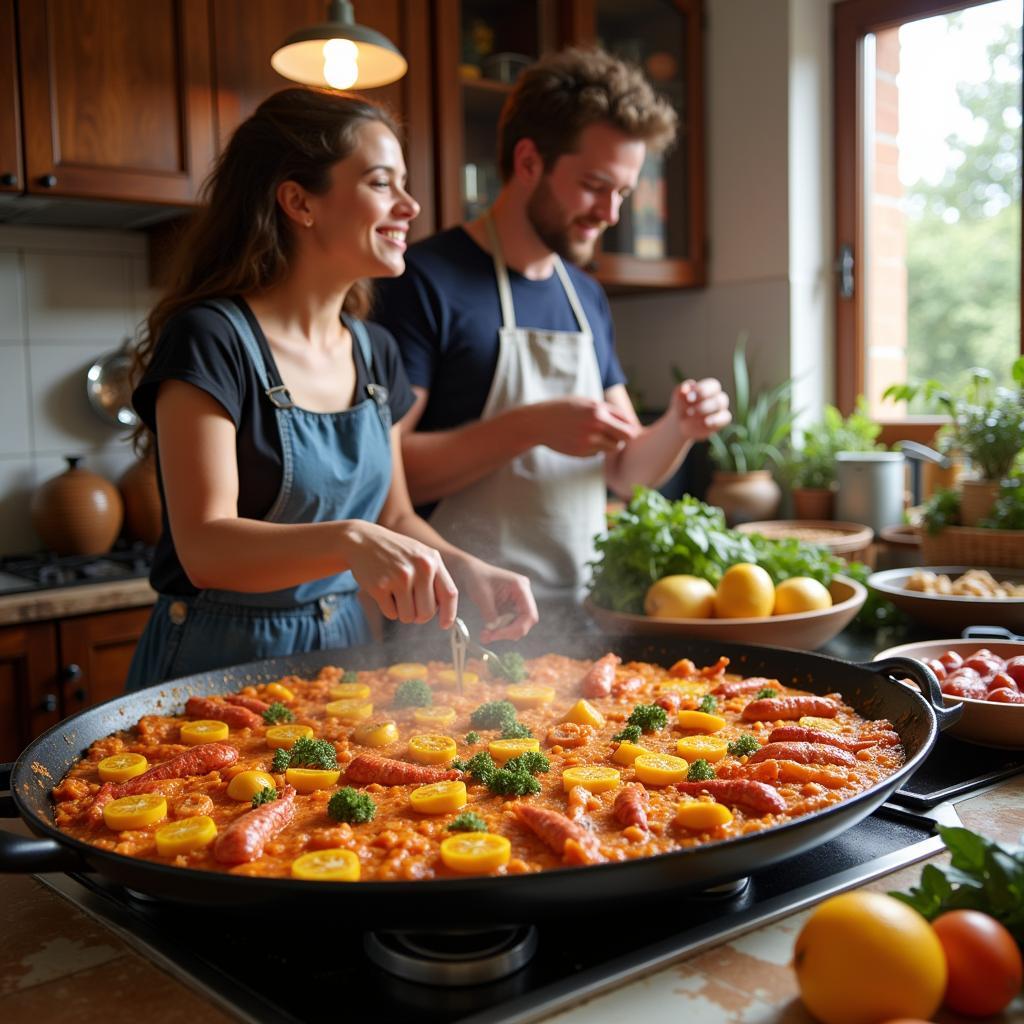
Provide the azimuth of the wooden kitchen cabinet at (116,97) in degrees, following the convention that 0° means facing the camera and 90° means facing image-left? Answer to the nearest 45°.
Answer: approximately 0°

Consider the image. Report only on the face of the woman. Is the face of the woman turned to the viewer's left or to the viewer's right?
to the viewer's right

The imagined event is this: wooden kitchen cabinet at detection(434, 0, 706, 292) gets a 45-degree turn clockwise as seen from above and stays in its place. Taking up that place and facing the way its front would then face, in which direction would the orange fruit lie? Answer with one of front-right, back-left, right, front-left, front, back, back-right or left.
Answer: front-left

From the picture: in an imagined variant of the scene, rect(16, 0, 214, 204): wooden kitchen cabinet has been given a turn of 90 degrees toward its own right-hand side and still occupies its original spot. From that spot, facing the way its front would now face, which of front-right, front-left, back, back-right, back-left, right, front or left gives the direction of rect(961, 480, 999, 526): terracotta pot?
back-left

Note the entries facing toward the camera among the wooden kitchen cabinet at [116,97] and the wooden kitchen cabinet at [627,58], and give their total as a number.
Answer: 2

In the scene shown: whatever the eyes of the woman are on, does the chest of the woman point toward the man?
no

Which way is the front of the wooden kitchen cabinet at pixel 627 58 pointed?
toward the camera

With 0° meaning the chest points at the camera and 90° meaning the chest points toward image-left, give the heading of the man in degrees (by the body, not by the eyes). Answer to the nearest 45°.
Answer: approximately 315°

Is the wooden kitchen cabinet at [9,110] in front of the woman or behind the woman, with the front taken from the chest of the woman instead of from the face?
behind

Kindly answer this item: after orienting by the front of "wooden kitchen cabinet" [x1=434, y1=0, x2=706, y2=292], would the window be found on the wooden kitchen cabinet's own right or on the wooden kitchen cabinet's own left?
on the wooden kitchen cabinet's own left

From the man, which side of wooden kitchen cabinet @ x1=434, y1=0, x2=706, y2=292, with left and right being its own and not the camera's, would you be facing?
front

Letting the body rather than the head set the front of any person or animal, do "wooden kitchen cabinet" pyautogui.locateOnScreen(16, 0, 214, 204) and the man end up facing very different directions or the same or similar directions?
same or similar directions

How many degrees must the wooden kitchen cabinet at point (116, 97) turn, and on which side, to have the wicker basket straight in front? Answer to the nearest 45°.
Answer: approximately 45° to its left

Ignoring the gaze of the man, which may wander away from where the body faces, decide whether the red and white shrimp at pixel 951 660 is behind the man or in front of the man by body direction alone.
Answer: in front

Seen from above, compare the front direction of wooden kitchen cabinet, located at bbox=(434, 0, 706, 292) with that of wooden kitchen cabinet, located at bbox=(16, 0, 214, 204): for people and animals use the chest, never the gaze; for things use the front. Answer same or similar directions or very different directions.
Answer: same or similar directions
